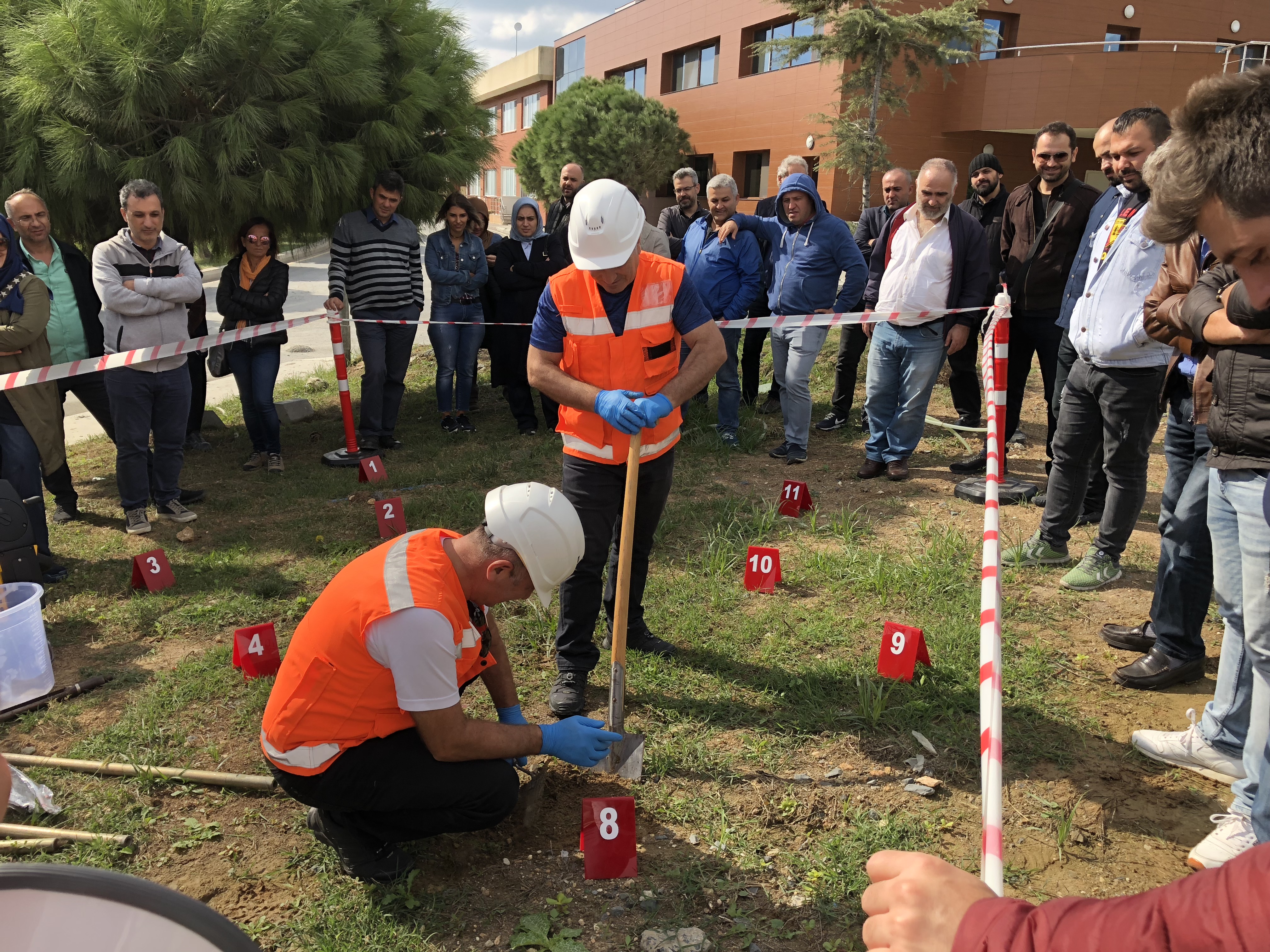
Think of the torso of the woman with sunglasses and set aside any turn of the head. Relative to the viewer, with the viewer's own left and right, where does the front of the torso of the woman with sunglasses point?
facing the viewer

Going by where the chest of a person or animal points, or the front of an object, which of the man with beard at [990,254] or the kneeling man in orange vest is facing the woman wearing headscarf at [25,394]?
the man with beard

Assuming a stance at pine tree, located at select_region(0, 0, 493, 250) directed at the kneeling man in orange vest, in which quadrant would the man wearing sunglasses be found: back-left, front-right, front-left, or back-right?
front-left

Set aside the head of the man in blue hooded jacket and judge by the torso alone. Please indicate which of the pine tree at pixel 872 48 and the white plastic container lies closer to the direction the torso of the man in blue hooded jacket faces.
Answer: the white plastic container

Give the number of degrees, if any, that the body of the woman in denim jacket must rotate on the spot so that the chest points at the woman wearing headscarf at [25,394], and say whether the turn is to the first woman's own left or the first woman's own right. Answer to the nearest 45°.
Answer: approximately 45° to the first woman's own right

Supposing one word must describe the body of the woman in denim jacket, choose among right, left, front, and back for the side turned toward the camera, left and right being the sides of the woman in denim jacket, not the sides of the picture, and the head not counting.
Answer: front

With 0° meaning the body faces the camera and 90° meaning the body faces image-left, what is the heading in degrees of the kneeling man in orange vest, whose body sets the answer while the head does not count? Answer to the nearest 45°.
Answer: approximately 270°

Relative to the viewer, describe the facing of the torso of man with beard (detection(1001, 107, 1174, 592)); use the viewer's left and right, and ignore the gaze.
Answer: facing the viewer and to the left of the viewer

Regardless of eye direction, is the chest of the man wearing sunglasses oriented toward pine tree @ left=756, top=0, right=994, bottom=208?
no

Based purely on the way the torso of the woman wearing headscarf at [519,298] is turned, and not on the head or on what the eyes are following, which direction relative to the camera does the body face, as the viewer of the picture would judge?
toward the camera

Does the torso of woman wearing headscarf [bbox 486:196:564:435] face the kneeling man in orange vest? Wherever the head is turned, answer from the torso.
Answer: yes

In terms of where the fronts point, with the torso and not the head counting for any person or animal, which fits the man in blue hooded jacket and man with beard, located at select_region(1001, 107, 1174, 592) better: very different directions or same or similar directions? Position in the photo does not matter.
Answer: same or similar directions

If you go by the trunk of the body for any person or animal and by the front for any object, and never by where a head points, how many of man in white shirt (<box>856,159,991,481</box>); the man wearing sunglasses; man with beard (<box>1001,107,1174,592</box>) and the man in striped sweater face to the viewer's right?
0

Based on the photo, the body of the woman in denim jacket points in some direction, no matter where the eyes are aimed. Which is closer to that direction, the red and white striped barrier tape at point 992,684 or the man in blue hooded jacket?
the red and white striped barrier tape

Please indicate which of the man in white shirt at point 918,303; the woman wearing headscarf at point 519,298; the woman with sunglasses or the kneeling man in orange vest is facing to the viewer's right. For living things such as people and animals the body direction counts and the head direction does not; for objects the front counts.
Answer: the kneeling man in orange vest

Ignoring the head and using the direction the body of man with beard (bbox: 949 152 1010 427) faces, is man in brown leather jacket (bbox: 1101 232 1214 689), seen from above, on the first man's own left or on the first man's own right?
on the first man's own left

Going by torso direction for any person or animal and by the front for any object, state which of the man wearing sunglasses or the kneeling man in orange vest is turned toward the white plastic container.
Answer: the man wearing sunglasses

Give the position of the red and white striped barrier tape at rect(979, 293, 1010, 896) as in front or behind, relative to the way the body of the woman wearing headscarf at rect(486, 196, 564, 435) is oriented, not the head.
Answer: in front

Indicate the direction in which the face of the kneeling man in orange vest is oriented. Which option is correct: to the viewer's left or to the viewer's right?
to the viewer's right
